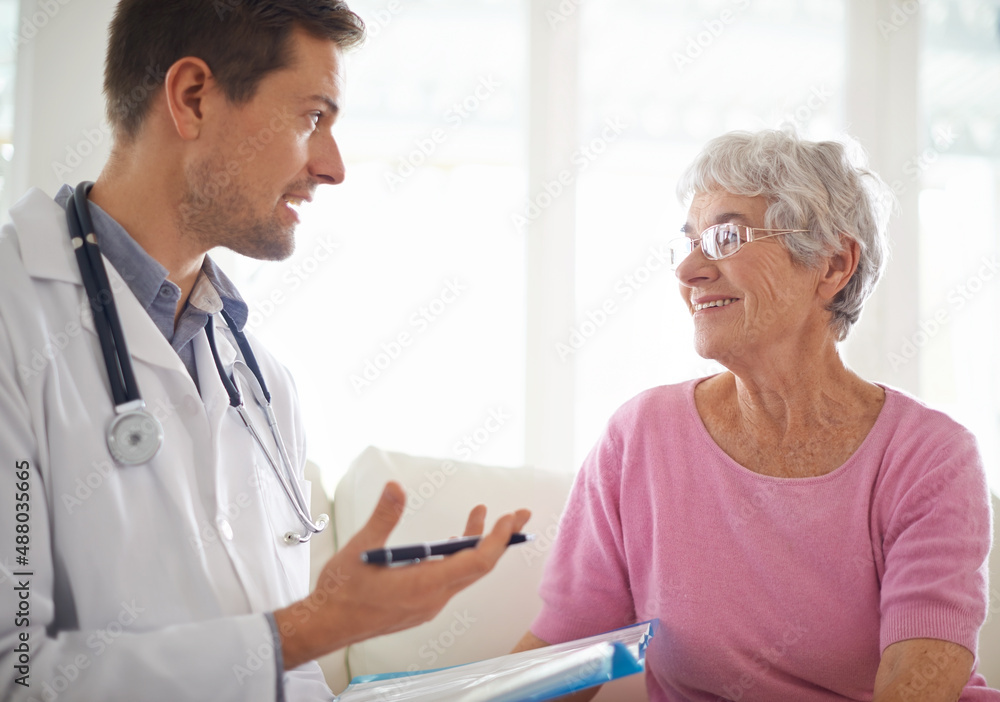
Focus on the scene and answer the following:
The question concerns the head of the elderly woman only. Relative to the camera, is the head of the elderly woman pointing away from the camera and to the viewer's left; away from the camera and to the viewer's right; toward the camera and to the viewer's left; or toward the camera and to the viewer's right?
toward the camera and to the viewer's left

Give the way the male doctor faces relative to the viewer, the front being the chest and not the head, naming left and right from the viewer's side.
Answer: facing the viewer and to the right of the viewer

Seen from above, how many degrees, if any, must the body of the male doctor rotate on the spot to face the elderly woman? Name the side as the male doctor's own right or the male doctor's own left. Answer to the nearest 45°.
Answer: approximately 45° to the male doctor's own left

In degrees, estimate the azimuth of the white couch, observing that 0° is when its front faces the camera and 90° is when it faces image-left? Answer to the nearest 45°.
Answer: approximately 0°

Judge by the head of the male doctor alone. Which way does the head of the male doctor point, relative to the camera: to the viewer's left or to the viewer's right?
to the viewer's right
